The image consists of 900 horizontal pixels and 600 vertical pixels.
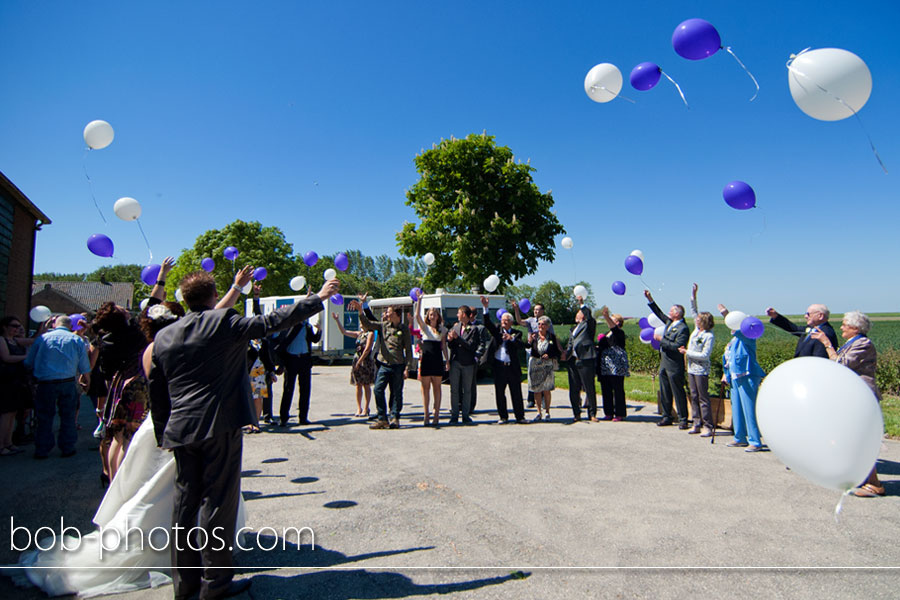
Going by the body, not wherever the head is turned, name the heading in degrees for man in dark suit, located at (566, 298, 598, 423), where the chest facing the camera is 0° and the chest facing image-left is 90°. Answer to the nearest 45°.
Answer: approximately 45°

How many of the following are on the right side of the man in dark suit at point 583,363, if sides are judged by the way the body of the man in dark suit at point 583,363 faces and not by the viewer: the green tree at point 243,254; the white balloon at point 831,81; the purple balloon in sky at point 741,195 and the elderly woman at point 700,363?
1

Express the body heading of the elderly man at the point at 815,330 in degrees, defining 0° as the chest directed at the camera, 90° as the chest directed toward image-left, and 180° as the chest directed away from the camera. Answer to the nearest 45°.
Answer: approximately 45°

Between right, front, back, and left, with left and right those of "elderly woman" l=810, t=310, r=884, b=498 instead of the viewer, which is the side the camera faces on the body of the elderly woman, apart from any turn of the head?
left

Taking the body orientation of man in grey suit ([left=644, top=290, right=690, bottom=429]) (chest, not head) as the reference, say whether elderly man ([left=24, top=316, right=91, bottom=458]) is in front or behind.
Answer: in front

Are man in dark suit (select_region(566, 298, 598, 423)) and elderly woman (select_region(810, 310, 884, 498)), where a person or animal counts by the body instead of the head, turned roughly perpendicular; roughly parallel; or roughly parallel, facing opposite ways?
roughly perpendicular

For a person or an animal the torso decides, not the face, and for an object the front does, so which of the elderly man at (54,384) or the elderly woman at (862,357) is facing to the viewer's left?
the elderly woman

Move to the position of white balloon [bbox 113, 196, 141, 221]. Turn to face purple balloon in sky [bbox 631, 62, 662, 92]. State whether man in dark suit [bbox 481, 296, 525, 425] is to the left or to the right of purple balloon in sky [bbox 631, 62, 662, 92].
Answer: left

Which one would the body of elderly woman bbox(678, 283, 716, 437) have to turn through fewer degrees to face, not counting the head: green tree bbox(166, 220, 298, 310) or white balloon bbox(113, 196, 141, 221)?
the white balloon

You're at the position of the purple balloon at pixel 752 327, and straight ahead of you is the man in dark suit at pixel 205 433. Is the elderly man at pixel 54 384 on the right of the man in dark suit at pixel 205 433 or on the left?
right
